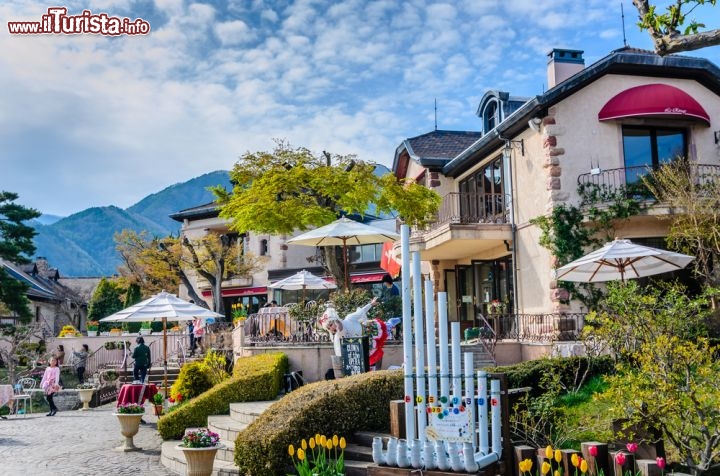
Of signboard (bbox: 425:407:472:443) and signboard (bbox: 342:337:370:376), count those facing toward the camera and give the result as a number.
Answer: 2

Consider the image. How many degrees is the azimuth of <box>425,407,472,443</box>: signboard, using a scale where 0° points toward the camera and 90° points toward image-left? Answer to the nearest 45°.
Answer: approximately 0°

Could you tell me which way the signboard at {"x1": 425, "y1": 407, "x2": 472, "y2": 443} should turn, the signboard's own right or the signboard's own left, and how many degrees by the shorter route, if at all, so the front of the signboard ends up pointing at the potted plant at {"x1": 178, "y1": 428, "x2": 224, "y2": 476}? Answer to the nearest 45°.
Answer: approximately 135° to the signboard's own right

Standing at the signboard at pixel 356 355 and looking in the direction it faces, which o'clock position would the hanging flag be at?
The hanging flag is roughly at 6 o'clock from the signboard.

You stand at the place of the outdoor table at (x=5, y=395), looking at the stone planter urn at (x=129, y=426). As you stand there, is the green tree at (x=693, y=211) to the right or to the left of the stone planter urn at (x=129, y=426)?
left

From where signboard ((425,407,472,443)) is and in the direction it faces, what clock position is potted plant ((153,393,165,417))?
The potted plant is roughly at 5 o'clock from the signboard.

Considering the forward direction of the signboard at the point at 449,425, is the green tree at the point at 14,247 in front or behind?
behind

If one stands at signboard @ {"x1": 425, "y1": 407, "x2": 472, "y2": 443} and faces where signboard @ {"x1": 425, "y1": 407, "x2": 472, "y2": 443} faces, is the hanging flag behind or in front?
behind

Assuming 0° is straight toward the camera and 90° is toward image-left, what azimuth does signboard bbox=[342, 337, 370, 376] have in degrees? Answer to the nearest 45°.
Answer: approximately 0°

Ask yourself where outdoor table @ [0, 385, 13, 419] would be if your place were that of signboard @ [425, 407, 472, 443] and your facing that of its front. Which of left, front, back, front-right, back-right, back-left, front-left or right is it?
back-right

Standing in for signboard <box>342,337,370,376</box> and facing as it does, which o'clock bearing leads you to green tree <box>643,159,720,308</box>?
The green tree is roughly at 8 o'clock from the signboard.
